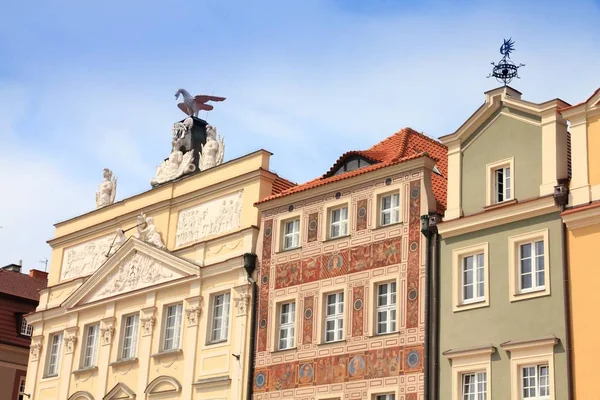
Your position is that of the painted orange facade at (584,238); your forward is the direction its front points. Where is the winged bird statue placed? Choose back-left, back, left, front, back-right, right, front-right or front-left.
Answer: right

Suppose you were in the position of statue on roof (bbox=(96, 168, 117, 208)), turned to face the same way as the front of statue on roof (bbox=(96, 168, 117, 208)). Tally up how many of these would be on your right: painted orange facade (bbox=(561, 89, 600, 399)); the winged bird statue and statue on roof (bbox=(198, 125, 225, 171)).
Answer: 0

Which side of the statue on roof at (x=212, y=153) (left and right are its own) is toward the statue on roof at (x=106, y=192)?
right

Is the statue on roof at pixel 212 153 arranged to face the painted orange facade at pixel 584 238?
no

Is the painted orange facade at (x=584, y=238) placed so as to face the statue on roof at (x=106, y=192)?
no

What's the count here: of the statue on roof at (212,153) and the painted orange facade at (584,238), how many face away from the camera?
0

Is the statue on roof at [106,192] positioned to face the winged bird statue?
no

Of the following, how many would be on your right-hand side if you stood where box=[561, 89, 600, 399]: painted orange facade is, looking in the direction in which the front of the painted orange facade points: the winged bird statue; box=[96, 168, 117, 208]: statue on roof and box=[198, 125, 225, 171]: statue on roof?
3

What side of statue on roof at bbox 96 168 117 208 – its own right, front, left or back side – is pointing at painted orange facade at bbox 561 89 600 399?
left

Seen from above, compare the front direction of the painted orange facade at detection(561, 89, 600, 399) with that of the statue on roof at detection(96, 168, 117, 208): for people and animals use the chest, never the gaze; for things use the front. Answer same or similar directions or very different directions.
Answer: same or similar directions

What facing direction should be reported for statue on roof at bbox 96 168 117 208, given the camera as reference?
facing the viewer and to the left of the viewer

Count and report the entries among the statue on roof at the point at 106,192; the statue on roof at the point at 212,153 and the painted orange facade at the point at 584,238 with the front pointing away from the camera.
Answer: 0

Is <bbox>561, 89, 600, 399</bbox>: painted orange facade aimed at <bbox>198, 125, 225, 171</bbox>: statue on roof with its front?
no

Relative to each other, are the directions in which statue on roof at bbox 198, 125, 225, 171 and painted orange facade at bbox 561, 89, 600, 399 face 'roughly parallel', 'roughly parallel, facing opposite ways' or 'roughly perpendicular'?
roughly parallel

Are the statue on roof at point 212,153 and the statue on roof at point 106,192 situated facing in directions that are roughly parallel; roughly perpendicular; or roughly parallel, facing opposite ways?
roughly parallel
